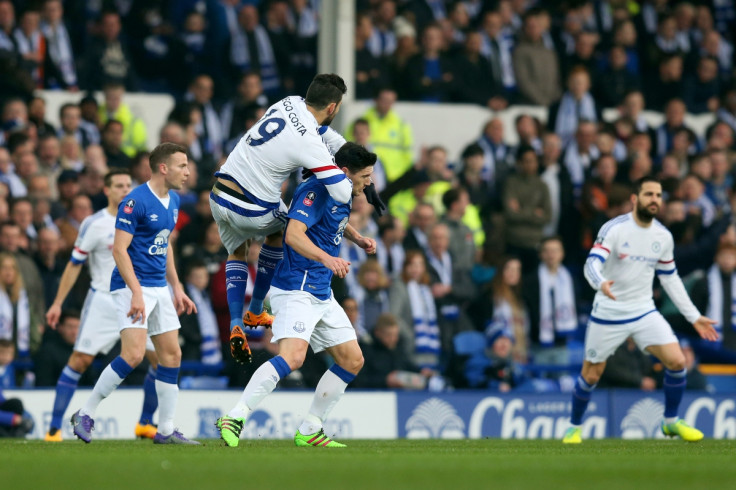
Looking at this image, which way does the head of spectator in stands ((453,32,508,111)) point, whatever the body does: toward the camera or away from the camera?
toward the camera

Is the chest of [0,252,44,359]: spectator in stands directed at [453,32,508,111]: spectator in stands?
no

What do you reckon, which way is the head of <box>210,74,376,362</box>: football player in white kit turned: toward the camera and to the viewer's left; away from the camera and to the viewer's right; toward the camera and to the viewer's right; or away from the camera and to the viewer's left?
away from the camera and to the viewer's right

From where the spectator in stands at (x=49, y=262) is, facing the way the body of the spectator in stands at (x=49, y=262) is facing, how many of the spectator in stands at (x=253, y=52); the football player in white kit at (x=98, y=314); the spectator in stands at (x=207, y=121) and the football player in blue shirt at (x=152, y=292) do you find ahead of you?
2

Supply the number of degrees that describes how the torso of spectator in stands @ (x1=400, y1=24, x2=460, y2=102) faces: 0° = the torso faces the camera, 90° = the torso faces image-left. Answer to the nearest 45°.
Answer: approximately 0°

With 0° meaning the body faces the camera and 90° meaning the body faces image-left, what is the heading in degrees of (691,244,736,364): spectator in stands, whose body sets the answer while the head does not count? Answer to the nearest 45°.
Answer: approximately 0°

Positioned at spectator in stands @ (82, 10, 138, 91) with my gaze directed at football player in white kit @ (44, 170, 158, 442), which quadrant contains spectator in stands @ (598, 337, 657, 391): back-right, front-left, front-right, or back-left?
front-left

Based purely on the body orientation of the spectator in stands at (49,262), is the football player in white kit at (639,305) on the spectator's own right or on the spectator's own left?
on the spectator's own left

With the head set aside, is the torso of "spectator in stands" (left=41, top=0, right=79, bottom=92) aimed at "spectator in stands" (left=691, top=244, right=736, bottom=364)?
no

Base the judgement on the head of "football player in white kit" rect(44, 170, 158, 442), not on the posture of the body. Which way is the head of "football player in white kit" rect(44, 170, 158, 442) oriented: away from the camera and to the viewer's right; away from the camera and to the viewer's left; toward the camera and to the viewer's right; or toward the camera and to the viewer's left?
toward the camera and to the viewer's right

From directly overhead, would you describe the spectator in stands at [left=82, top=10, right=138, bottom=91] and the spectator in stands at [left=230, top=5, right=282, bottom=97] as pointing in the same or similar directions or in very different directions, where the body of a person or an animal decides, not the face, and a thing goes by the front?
same or similar directions

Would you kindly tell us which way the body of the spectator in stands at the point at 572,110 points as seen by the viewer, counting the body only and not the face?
toward the camera

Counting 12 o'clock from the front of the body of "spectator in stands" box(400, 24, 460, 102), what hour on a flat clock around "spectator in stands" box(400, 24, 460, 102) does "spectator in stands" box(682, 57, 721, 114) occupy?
"spectator in stands" box(682, 57, 721, 114) is roughly at 8 o'clock from "spectator in stands" box(400, 24, 460, 102).

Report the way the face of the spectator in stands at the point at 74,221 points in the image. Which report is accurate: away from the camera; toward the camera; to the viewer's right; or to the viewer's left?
toward the camera

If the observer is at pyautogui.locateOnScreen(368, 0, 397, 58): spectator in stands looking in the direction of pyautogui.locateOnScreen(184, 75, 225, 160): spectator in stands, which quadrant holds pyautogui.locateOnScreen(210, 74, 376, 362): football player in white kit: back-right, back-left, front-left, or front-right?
front-left

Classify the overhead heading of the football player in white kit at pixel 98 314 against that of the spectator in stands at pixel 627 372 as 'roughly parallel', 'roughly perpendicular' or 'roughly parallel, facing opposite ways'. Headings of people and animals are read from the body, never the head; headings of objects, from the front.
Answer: roughly perpendicular

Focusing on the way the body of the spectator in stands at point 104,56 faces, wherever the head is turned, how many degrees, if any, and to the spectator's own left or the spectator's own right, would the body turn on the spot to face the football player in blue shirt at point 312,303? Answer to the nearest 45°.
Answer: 0° — they already face them
